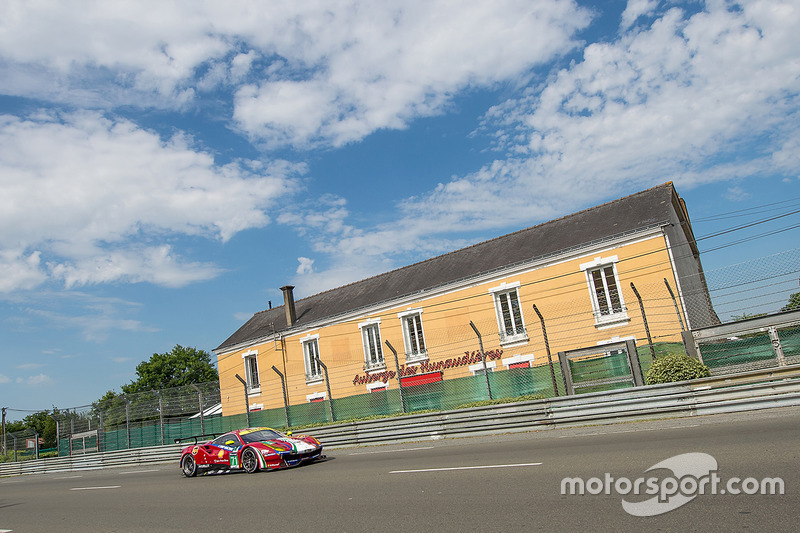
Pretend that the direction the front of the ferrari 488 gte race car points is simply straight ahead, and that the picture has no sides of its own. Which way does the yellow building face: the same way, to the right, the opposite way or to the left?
to the right

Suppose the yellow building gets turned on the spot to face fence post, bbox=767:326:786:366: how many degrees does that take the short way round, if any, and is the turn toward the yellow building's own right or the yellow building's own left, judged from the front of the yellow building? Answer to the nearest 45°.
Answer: approximately 90° to the yellow building's own left

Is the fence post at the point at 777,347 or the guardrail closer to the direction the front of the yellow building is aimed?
the guardrail

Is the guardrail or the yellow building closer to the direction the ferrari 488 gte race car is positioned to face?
the guardrail

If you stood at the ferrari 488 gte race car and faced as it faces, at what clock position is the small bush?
The small bush is roughly at 11 o'clock from the ferrari 488 gte race car.

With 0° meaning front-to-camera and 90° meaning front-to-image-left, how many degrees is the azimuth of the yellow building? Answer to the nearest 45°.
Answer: approximately 45°

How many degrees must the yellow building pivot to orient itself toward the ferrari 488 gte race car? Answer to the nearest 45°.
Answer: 0° — it already faces it
